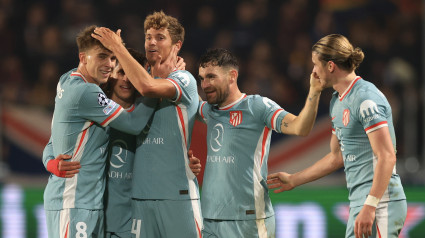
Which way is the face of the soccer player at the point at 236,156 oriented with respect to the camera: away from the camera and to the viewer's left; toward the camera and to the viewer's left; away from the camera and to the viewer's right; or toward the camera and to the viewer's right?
toward the camera and to the viewer's left

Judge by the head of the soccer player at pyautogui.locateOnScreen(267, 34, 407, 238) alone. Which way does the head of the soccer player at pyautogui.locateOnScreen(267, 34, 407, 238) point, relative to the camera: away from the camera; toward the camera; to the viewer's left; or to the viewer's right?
to the viewer's left

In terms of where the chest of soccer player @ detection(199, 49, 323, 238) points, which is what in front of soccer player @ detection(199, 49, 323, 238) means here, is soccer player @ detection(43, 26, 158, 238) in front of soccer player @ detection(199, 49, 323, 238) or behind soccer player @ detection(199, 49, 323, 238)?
in front

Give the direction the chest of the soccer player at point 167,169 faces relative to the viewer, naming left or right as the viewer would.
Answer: facing the viewer and to the left of the viewer

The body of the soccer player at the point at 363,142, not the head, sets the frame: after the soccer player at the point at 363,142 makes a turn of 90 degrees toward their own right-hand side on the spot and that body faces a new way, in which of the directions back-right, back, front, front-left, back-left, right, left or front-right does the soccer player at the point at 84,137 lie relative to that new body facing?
front-left

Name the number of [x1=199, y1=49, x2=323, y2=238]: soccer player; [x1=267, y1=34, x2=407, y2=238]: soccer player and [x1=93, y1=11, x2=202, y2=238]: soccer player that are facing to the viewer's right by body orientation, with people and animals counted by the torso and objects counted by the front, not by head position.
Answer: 0

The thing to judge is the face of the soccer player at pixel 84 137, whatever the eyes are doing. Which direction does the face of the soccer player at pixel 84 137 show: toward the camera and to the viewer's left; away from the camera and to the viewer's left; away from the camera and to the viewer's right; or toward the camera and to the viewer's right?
toward the camera and to the viewer's right

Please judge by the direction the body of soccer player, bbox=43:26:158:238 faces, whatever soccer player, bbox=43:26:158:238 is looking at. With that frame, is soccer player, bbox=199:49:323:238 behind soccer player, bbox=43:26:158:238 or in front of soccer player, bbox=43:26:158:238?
in front
